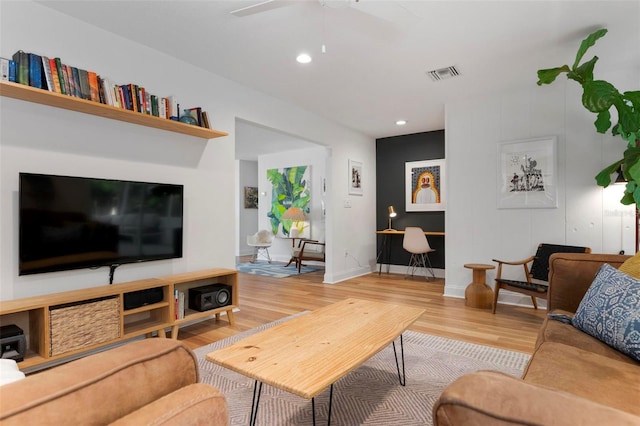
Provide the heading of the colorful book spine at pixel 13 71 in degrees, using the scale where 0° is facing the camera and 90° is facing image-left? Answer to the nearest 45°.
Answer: approximately 0°

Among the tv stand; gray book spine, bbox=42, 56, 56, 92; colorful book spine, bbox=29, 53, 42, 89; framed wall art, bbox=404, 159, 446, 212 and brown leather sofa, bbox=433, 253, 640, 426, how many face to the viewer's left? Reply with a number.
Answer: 1

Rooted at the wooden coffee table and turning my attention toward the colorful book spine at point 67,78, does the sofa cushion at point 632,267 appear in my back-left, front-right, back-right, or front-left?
back-right

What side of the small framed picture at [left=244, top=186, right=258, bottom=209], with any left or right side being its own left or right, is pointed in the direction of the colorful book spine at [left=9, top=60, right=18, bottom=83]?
front

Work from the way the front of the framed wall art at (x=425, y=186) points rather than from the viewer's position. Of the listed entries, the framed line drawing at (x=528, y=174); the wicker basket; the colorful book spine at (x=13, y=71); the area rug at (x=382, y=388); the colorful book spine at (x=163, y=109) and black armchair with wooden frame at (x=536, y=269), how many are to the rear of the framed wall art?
0

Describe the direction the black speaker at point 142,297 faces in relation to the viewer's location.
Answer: facing the viewer and to the right of the viewer

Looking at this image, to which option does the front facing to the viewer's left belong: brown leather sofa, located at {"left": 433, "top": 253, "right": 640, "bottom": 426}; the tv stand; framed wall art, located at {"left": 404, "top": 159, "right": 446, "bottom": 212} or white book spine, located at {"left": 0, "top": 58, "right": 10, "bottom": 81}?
the brown leather sofa

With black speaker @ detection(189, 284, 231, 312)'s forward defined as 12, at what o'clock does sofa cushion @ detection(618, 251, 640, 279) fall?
The sofa cushion is roughly at 12 o'clock from the black speaker.

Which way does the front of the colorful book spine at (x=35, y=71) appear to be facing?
toward the camera

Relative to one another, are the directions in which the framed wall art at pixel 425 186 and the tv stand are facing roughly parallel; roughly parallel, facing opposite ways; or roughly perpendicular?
roughly perpendicular

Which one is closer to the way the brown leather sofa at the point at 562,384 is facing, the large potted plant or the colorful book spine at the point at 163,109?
the colorful book spine

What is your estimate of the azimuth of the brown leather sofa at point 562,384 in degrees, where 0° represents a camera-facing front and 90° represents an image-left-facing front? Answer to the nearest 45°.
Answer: approximately 90°

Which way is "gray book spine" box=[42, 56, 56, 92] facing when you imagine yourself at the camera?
facing the viewer

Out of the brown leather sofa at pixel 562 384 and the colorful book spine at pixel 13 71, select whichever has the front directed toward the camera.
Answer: the colorful book spine

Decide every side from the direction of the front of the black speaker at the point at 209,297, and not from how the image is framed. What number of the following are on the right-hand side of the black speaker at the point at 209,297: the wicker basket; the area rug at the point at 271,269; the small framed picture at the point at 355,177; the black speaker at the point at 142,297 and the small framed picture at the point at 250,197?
2

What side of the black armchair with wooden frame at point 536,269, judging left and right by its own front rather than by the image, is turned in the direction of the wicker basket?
front
